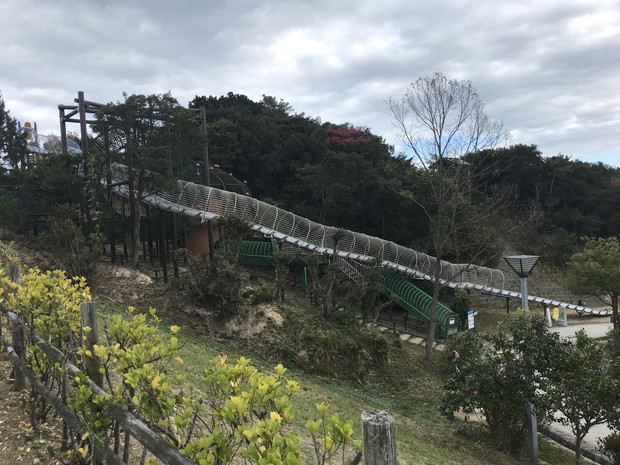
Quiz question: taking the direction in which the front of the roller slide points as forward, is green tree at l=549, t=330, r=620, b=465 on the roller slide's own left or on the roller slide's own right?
on the roller slide's own right

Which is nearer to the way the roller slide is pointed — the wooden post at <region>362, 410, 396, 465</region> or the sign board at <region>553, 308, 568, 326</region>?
the sign board

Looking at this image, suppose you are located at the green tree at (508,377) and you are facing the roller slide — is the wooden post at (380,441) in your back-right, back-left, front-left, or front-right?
back-left

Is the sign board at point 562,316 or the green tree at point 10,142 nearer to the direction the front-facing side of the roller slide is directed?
the sign board

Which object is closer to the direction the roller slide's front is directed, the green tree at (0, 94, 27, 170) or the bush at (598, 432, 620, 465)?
the bush

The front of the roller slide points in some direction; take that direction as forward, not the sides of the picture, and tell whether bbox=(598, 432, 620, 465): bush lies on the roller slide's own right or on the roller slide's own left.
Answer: on the roller slide's own right

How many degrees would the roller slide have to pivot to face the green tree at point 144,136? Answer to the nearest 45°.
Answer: approximately 135° to its right

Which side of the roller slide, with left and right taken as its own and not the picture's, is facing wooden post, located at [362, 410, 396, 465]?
right

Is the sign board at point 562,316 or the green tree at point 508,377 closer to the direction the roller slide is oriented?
the sign board

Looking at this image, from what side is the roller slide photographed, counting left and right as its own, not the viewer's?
right

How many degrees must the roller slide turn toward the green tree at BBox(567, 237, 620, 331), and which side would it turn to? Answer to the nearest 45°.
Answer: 0° — it already faces it
